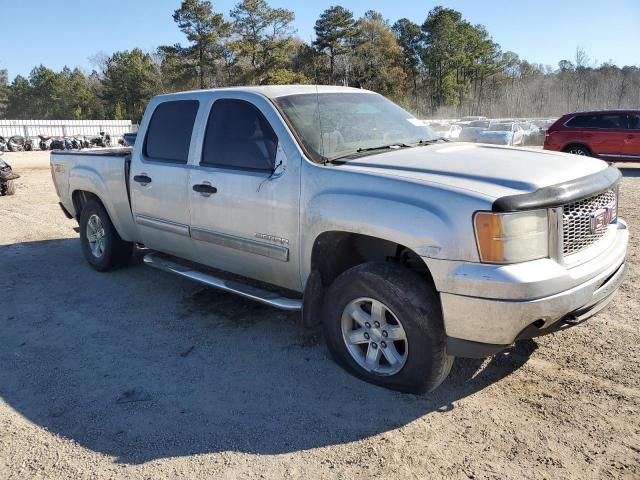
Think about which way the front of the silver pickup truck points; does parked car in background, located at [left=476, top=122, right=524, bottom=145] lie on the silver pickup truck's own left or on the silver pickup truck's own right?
on the silver pickup truck's own left

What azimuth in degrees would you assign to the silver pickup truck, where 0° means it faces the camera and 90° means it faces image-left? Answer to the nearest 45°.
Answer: approximately 315°

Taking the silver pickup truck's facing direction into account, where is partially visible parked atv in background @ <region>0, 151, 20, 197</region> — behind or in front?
behind

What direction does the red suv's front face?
to the viewer's right

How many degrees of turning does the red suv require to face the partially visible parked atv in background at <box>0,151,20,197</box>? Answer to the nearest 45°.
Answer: approximately 135° to its right

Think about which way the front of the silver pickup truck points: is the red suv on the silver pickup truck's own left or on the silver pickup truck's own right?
on the silver pickup truck's own left

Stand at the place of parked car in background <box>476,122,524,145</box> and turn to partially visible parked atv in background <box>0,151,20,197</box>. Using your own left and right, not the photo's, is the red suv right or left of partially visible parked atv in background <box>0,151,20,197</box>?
left
